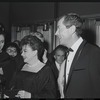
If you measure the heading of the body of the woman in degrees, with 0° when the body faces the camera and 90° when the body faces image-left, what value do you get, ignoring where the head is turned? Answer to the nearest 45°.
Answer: approximately 45°

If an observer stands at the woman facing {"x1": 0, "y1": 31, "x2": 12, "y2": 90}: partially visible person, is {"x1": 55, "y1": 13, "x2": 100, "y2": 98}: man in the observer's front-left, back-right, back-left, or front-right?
back-right

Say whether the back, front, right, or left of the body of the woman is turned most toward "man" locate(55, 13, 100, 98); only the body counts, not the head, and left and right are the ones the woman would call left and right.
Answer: left

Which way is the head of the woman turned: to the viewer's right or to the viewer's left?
to the viewer's left

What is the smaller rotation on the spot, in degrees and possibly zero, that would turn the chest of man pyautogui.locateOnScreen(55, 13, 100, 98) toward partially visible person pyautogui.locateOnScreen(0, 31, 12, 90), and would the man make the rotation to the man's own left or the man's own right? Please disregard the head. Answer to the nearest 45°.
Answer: approximately 45° to the man's own right

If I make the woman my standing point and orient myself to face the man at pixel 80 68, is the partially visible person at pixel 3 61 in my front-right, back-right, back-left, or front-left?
back-left
